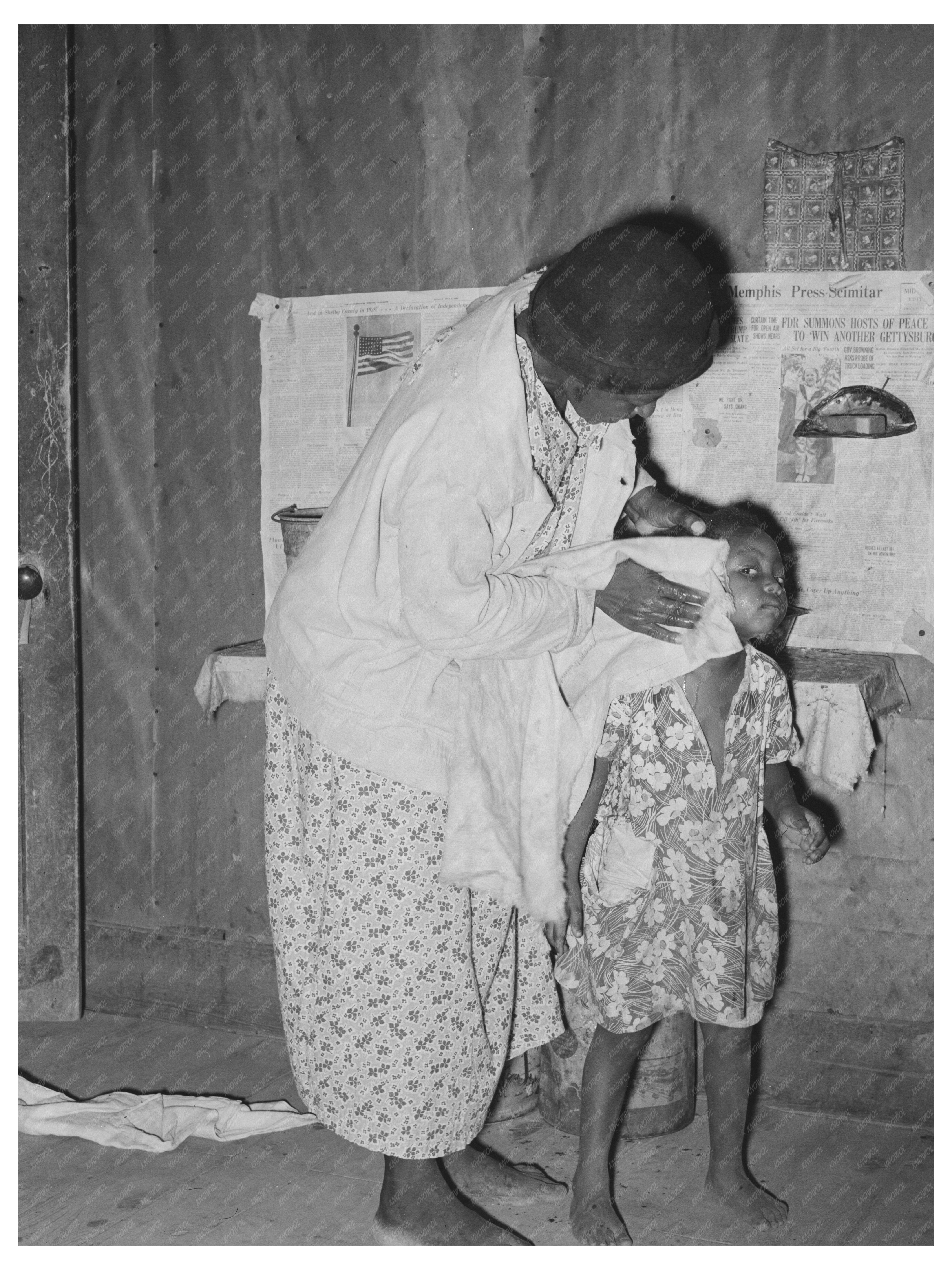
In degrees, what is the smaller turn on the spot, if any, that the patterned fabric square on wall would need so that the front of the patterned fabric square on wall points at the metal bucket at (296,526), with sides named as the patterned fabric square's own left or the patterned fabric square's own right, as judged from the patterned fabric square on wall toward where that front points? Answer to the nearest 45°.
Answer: approximately 90° to the patterned fabric square's own right

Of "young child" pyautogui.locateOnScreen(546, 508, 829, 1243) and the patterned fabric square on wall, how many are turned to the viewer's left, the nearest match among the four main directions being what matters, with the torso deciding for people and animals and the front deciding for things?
0

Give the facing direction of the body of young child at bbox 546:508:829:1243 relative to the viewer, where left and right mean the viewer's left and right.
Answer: facing the viewer and to the right of the viewer

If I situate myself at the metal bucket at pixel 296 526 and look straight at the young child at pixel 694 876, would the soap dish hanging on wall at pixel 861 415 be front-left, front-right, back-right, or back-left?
front-left

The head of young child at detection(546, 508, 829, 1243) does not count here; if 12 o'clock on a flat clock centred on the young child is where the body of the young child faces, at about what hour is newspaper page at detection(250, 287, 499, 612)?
The newspaper page is roughly at 6 o'clock from the young child.

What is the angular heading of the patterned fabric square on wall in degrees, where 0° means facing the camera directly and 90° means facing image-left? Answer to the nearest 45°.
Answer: approximately 0°

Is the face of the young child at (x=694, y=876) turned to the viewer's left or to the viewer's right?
to the viewer's right

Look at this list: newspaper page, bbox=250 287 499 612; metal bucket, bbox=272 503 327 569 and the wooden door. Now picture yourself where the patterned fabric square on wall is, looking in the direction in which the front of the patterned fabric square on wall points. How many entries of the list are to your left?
0
